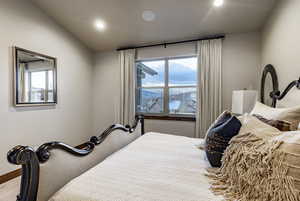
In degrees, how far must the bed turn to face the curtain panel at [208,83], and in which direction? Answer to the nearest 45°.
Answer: approximately 135° to its right

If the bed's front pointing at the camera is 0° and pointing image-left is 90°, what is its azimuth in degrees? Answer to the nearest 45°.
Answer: approximately 90°

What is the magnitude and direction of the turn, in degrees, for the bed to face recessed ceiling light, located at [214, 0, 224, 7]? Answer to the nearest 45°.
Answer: approximately 135° to its right

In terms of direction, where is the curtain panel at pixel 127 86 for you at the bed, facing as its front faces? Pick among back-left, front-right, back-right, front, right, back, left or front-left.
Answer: right

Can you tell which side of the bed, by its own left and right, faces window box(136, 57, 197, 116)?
right

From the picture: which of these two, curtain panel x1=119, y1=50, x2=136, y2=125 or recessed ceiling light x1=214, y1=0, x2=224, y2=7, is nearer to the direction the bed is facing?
the curtain panel
